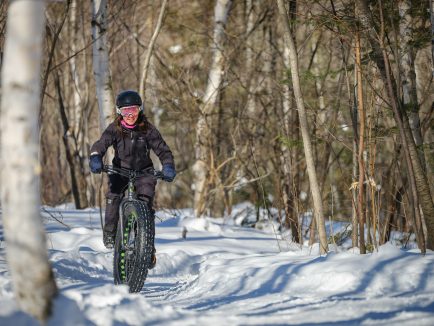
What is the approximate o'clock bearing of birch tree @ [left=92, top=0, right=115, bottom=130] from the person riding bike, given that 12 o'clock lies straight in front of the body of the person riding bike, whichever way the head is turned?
The birch tree is roughly at 6 o'clock from the person riding bike.

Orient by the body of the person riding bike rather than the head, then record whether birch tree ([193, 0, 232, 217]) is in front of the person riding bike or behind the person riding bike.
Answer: behind

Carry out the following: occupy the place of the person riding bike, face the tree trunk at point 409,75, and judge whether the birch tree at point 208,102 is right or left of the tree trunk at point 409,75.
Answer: left

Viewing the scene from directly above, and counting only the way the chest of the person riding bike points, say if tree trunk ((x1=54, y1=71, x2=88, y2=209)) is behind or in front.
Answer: behind

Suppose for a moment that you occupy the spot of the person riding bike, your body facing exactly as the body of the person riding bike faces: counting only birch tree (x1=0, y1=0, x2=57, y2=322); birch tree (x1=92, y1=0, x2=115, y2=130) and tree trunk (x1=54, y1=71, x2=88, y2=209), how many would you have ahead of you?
1

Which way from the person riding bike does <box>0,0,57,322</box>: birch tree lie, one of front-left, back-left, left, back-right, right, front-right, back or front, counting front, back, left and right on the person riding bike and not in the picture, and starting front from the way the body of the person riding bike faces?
front

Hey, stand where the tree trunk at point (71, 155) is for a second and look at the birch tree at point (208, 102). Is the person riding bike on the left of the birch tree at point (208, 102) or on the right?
right

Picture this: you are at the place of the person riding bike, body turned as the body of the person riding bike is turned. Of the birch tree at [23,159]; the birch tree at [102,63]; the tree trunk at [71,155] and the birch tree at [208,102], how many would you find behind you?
3

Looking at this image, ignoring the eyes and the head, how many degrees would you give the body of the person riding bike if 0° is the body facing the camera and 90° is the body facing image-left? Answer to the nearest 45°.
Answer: approximately 0°

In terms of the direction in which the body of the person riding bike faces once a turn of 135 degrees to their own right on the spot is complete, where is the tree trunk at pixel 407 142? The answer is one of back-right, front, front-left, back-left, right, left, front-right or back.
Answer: back-right

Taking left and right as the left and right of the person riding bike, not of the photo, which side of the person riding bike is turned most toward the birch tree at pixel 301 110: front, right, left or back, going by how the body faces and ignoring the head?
left

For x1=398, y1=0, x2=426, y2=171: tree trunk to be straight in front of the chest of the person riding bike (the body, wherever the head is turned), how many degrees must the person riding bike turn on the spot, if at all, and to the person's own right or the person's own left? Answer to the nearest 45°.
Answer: approximately 135° to the person's own left
